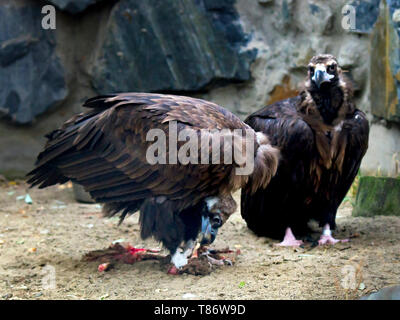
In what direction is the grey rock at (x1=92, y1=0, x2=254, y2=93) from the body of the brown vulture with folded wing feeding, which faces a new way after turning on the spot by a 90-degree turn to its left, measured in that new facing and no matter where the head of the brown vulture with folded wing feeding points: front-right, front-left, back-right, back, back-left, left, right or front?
front

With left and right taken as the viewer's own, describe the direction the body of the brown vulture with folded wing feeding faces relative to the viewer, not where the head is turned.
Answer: facing to the right of the viewer

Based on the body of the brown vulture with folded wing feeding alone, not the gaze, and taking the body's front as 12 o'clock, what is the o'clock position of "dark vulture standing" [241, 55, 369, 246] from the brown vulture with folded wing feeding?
The dark vulture standing is roughly at 11 o'clock from the brown vulture with folded wing feeding.

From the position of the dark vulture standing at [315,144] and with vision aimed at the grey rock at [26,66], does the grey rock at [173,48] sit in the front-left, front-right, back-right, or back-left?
front-right

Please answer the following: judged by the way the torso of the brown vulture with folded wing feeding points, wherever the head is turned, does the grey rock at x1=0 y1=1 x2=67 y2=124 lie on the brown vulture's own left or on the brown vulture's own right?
on the brown vulture's own left

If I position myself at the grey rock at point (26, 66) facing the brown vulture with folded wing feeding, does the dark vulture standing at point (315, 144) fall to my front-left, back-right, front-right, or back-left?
front-left
